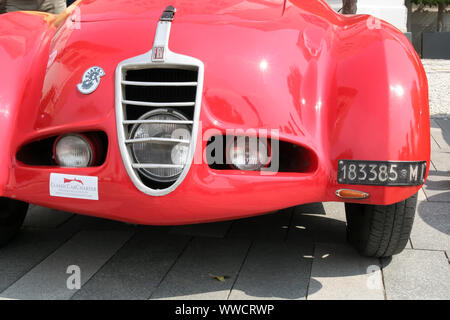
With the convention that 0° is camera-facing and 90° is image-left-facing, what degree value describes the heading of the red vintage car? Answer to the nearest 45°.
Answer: approximately 0°
